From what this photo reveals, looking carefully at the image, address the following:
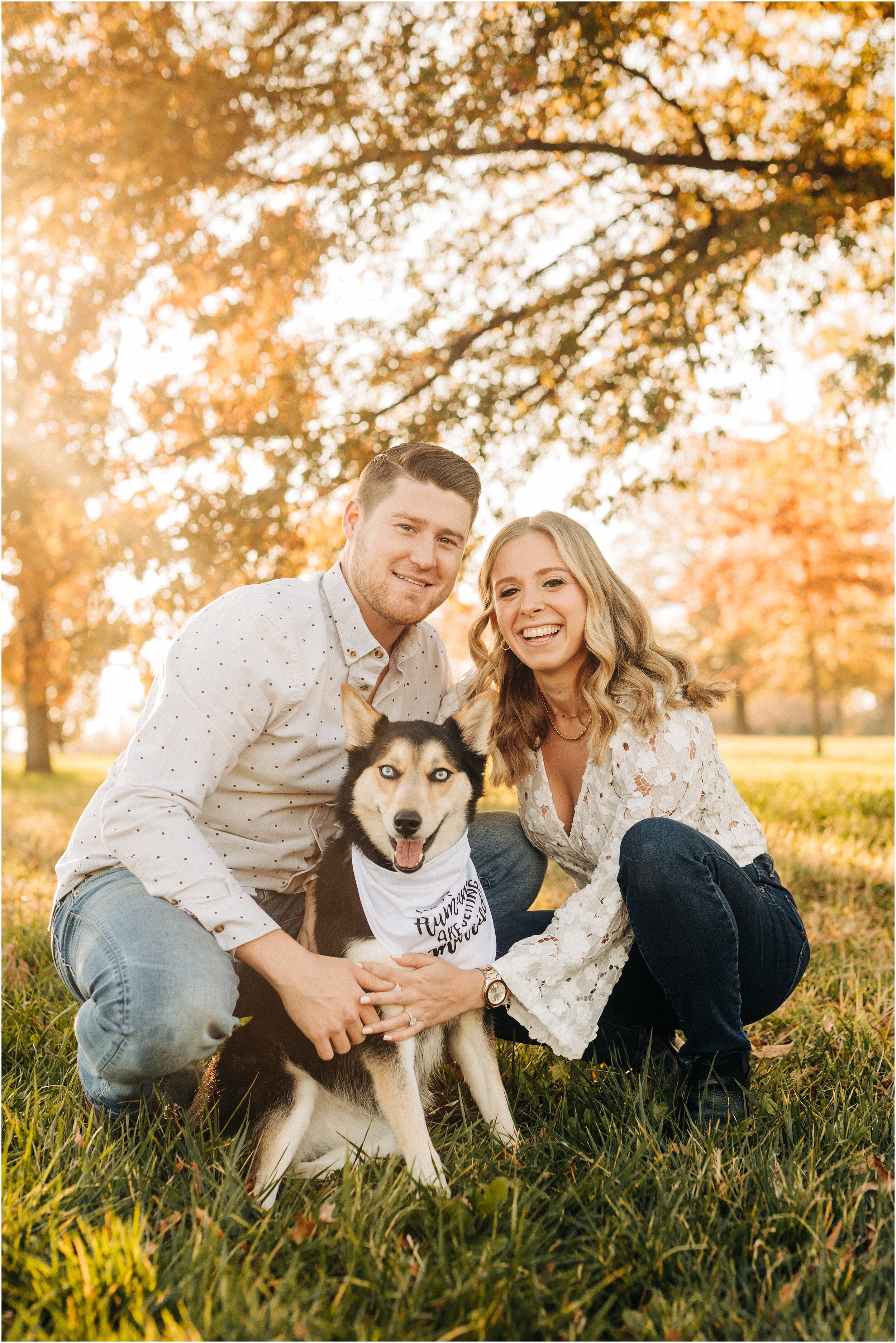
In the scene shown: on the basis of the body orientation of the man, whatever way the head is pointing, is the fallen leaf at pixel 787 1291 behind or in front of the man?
in front

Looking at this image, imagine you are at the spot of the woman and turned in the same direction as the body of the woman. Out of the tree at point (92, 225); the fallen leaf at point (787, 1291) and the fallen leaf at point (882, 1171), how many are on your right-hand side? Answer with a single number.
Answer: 1

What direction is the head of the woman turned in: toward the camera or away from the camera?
toward the camera

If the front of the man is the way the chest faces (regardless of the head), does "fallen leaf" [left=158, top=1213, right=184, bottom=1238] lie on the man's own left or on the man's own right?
on the man's own right

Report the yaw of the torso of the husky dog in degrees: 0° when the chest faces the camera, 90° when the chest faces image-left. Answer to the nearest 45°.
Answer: approximately 315°

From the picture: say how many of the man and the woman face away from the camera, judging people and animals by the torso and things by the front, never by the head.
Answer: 0

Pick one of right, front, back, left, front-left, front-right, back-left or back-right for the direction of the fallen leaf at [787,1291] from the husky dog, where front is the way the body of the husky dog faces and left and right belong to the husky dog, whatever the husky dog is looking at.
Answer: front

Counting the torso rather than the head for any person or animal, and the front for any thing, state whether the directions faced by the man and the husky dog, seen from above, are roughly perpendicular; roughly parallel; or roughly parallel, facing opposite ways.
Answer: roughly parallel

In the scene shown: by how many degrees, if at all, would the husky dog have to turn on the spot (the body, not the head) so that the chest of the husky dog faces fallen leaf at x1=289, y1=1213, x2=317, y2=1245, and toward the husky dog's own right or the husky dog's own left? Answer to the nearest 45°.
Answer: approximately 45° to the husky dog's own right

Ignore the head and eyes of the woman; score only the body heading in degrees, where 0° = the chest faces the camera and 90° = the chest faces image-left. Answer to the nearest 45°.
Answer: approximately 45°

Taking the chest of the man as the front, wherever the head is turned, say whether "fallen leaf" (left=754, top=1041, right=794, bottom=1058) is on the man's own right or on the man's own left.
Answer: on the man's own left

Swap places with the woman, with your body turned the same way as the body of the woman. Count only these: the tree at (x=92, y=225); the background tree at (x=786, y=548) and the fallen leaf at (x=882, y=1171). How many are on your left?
1

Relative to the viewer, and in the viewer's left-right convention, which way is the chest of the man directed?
facing the viewer and to the right of the viewer

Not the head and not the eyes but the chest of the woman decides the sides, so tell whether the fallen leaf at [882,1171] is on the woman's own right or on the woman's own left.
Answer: on the woman's own left
